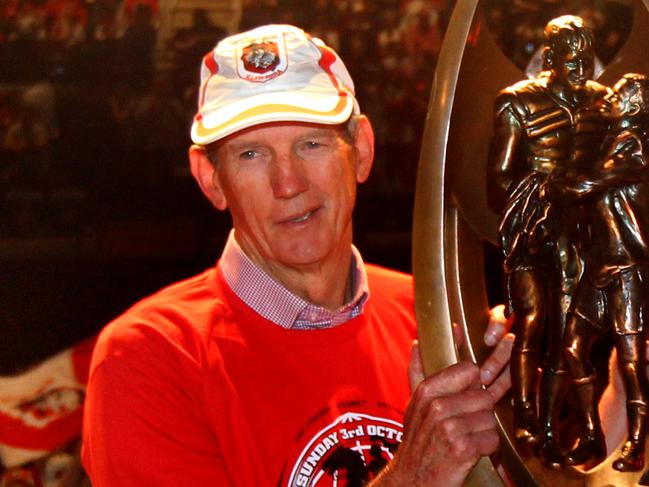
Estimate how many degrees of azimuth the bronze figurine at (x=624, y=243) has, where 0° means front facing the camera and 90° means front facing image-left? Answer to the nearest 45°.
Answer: approximately 45°

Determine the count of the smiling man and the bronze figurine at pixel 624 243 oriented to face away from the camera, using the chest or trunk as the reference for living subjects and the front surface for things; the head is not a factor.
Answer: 0

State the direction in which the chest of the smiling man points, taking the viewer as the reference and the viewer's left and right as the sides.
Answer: facing the viewer and to the right of the viewer
